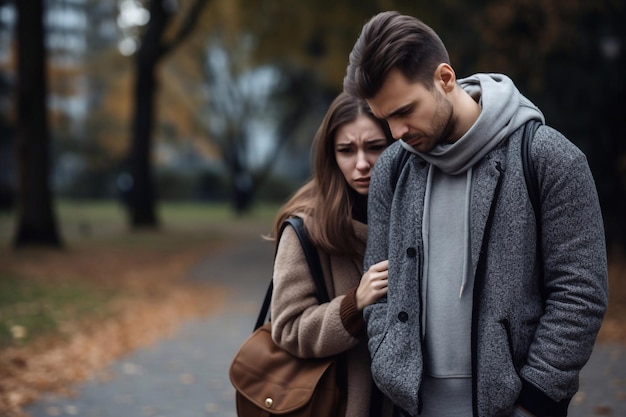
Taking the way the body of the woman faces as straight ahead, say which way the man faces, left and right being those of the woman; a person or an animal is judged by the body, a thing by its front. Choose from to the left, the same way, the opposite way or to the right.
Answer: to the right

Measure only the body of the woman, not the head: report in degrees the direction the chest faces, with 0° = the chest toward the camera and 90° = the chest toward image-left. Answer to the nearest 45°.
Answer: approximately 315°

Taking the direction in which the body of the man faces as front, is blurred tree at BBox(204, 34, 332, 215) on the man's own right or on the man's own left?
on the man's own right

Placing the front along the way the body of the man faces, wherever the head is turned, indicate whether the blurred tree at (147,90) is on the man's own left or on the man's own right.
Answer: on the man's own right

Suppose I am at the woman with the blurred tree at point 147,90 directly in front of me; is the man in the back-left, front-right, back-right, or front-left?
back-right

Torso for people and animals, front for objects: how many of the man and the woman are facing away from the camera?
0

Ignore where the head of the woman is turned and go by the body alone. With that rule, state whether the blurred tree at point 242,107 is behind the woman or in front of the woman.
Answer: behind

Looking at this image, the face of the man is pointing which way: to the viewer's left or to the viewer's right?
to the viewer's left

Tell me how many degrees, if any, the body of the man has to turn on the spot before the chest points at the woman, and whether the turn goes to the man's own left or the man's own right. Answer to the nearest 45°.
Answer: approximately 90° to the man's own right

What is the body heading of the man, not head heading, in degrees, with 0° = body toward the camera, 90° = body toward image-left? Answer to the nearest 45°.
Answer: approximately 45°
